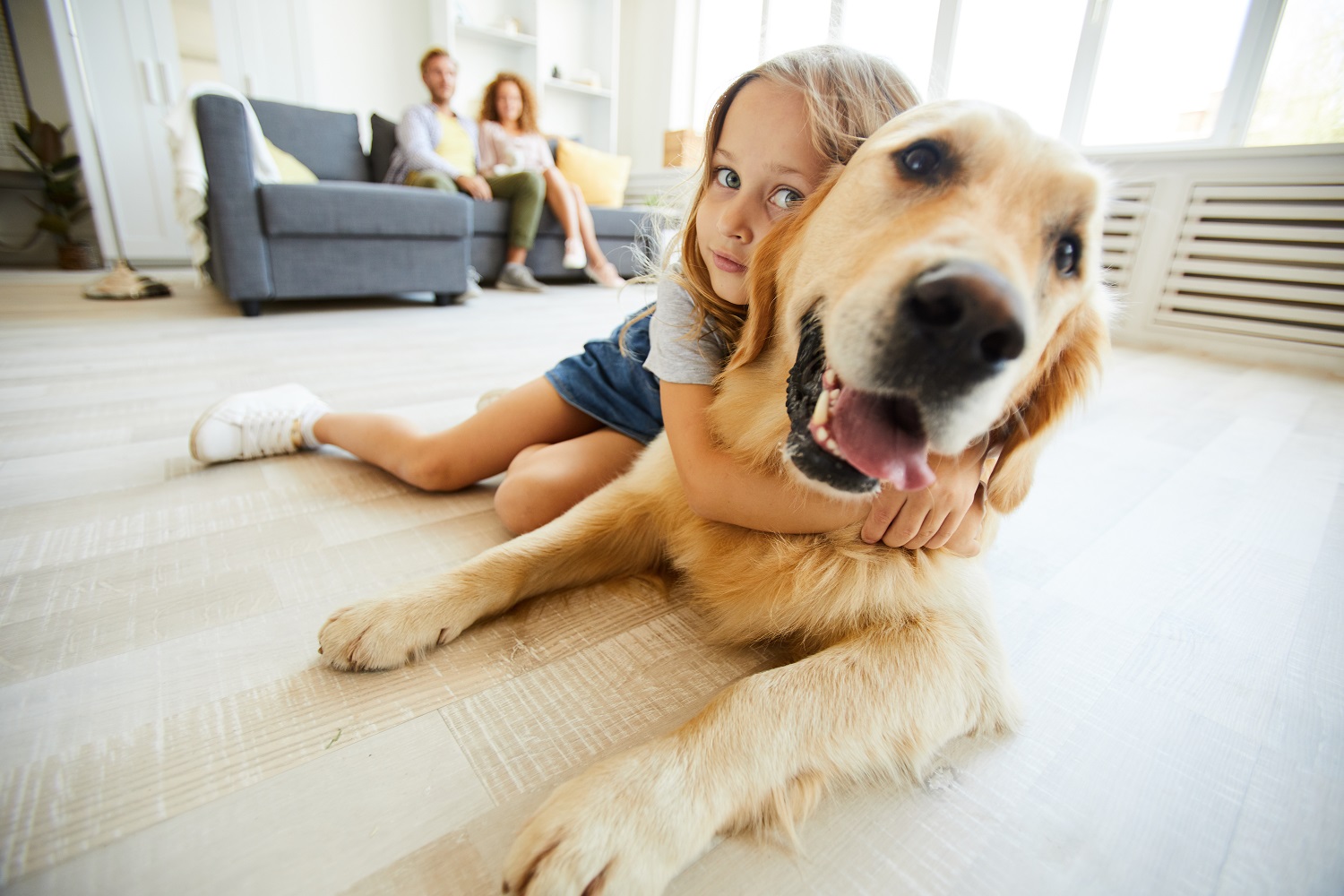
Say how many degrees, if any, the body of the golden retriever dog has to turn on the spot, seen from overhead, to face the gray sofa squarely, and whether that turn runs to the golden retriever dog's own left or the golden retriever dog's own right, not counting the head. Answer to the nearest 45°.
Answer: approximately 90° to the golden retriever dog's own right

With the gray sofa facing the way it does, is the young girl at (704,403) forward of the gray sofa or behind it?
forward

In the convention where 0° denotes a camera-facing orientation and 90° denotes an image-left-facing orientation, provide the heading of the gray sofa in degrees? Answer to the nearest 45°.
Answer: approximately 315°

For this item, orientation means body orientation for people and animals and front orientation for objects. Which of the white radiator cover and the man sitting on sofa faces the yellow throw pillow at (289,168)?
the white radiator cover

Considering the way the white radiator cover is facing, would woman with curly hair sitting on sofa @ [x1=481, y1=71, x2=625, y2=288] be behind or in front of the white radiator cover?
in front

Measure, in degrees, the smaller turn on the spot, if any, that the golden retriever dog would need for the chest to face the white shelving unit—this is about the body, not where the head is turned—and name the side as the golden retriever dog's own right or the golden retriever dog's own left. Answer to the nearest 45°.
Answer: approximately 135° to the golden retriever dog's own right

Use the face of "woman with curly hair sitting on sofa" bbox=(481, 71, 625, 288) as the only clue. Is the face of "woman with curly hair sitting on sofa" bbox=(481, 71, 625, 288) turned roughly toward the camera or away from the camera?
toward the camera

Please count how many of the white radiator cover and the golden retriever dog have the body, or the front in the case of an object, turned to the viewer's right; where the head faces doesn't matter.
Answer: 0

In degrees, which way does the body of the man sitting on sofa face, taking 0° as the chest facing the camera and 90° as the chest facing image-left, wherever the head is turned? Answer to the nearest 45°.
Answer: approximately 315°

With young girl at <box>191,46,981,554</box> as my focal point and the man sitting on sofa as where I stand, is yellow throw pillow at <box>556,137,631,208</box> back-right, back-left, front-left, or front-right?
back-left

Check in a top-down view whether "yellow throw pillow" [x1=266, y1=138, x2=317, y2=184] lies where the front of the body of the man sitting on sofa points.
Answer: no

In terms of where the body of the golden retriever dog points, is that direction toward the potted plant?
no

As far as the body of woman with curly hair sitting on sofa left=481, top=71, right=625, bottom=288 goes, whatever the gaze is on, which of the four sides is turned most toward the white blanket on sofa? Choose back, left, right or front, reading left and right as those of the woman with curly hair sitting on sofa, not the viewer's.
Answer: right

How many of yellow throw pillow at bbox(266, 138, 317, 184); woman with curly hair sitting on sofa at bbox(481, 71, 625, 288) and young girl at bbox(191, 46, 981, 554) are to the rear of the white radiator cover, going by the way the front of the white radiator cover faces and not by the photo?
0

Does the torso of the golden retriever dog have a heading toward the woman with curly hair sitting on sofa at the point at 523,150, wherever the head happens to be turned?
no

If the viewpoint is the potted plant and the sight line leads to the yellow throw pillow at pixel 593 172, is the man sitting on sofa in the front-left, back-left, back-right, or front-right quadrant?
front-right
